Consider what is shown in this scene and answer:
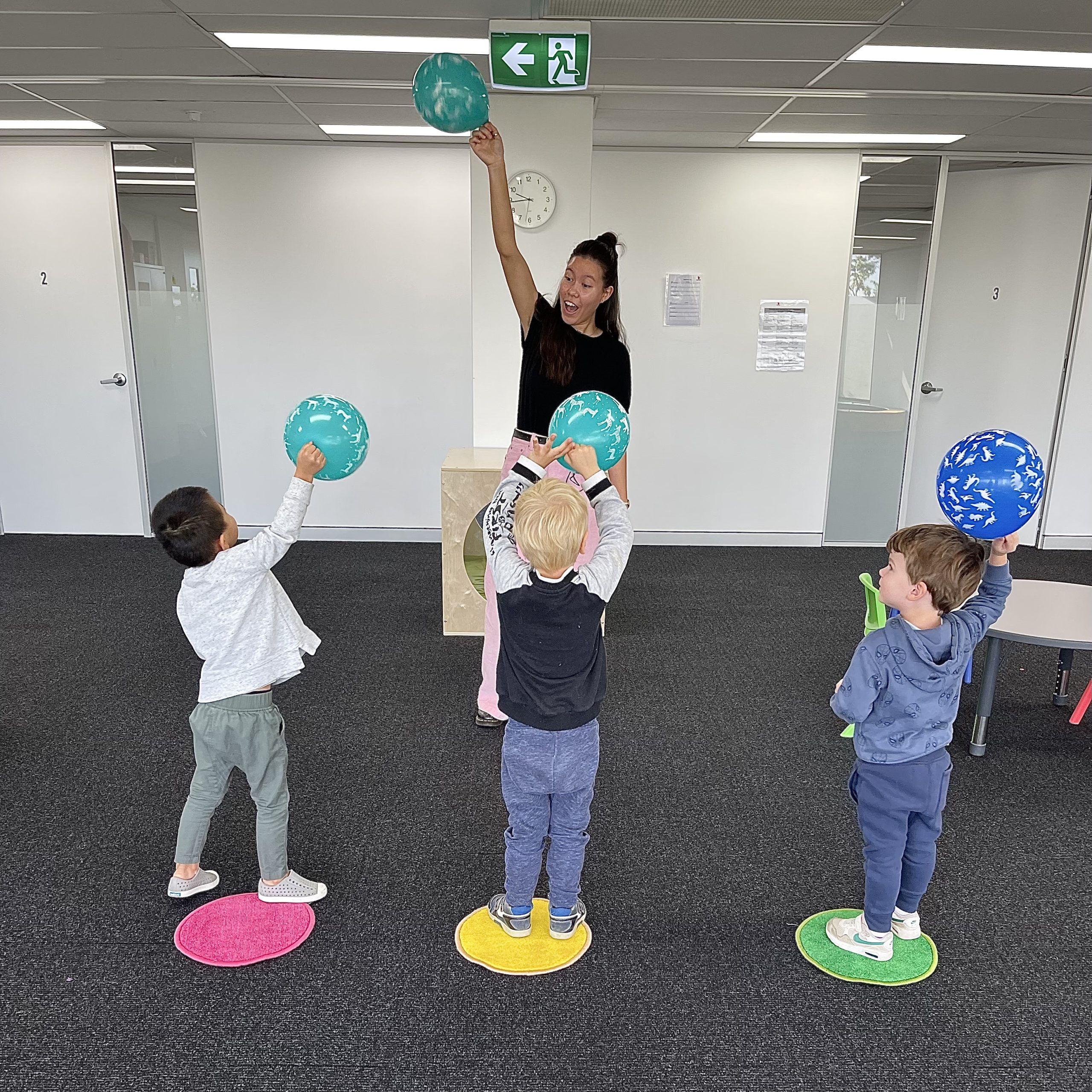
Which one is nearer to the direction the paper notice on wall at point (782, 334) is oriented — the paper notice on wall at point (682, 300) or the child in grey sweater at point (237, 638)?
the child in grey sweater

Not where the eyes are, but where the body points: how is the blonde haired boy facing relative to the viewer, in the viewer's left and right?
facing away from the viewer

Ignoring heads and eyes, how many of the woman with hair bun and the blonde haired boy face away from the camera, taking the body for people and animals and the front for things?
1

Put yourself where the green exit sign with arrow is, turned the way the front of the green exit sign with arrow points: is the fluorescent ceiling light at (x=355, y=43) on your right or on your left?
on your right

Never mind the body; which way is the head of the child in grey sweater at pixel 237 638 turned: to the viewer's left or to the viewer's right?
to the viewer's right

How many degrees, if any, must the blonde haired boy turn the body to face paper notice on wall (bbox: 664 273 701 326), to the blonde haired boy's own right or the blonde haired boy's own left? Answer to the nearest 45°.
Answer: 0° — they already face it

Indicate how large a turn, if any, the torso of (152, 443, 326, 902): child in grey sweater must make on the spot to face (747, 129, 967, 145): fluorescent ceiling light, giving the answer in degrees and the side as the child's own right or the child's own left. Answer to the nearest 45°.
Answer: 0° — they already face it

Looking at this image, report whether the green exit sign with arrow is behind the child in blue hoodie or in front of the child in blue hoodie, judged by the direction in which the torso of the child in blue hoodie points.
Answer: in front

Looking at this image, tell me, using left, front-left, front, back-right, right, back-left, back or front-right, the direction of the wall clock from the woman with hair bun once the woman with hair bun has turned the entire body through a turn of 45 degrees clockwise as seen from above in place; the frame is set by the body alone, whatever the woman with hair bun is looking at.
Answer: back-right

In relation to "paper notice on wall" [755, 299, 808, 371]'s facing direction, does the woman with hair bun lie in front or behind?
in front

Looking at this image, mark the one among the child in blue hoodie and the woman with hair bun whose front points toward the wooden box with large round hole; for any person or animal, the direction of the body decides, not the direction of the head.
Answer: the child in blue hoodie

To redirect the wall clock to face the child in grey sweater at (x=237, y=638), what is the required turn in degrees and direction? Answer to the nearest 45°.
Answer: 0° — it already faces them

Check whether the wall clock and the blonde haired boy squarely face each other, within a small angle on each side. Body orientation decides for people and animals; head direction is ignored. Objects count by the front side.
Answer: yes

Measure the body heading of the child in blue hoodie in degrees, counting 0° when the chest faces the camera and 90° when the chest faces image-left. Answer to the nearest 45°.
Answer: approximately 135°

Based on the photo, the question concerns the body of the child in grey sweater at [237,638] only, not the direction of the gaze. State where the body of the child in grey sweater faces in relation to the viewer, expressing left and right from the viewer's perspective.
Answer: facing away from the viewer and to the right of the viewer

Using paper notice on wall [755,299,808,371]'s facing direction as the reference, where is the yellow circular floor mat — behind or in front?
in front

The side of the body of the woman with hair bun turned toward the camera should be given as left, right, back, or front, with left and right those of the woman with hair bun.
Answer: front

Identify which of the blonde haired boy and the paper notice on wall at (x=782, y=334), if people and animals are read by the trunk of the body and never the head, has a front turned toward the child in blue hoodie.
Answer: the paper notice on wall

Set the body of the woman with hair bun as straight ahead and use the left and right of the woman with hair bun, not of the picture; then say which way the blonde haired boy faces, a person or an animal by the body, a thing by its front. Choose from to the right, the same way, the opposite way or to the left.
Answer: the opposite way
